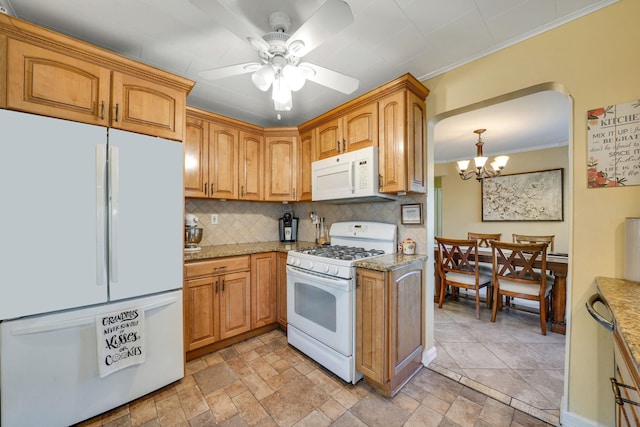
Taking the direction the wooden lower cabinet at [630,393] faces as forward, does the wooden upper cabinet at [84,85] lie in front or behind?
in front

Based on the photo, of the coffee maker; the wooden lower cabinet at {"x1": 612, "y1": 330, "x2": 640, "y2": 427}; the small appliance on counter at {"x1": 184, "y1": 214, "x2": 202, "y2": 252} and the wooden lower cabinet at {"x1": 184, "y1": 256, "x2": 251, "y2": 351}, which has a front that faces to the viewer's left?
the wooden lower cabinet at {"x1": 612, "y1": 330, "x2": 640, "y2": 427}

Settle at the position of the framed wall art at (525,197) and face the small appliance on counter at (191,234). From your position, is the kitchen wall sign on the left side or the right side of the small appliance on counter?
left

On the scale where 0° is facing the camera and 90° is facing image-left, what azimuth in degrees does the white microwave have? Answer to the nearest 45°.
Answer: approximately 45°

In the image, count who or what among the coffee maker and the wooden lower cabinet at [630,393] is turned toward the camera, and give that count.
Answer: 1

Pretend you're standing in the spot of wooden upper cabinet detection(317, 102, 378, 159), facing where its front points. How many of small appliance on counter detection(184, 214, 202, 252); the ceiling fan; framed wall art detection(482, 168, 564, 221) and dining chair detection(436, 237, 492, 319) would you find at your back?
2

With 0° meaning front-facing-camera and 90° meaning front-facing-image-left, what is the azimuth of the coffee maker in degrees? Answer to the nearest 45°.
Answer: approximately 0°

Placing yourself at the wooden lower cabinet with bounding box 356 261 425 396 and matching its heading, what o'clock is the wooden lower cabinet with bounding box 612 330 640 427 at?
the wooden lower cabinet with bounding box 612 330 640 427 is roughly at 9 o'clock from the wooden lower cabinet with bounding box 356 261 425 396.

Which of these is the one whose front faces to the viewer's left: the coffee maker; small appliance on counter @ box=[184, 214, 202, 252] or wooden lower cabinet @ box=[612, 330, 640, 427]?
the wooden lower cabinet

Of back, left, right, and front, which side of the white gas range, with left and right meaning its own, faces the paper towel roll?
left

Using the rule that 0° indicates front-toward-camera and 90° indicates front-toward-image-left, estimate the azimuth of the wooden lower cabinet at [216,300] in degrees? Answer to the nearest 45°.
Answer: approximately 315°

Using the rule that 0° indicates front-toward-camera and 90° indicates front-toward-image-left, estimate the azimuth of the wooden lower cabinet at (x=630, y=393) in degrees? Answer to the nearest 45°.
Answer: approximately 90°

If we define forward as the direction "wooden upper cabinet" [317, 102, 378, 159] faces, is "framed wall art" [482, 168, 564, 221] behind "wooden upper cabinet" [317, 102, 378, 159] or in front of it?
behind
